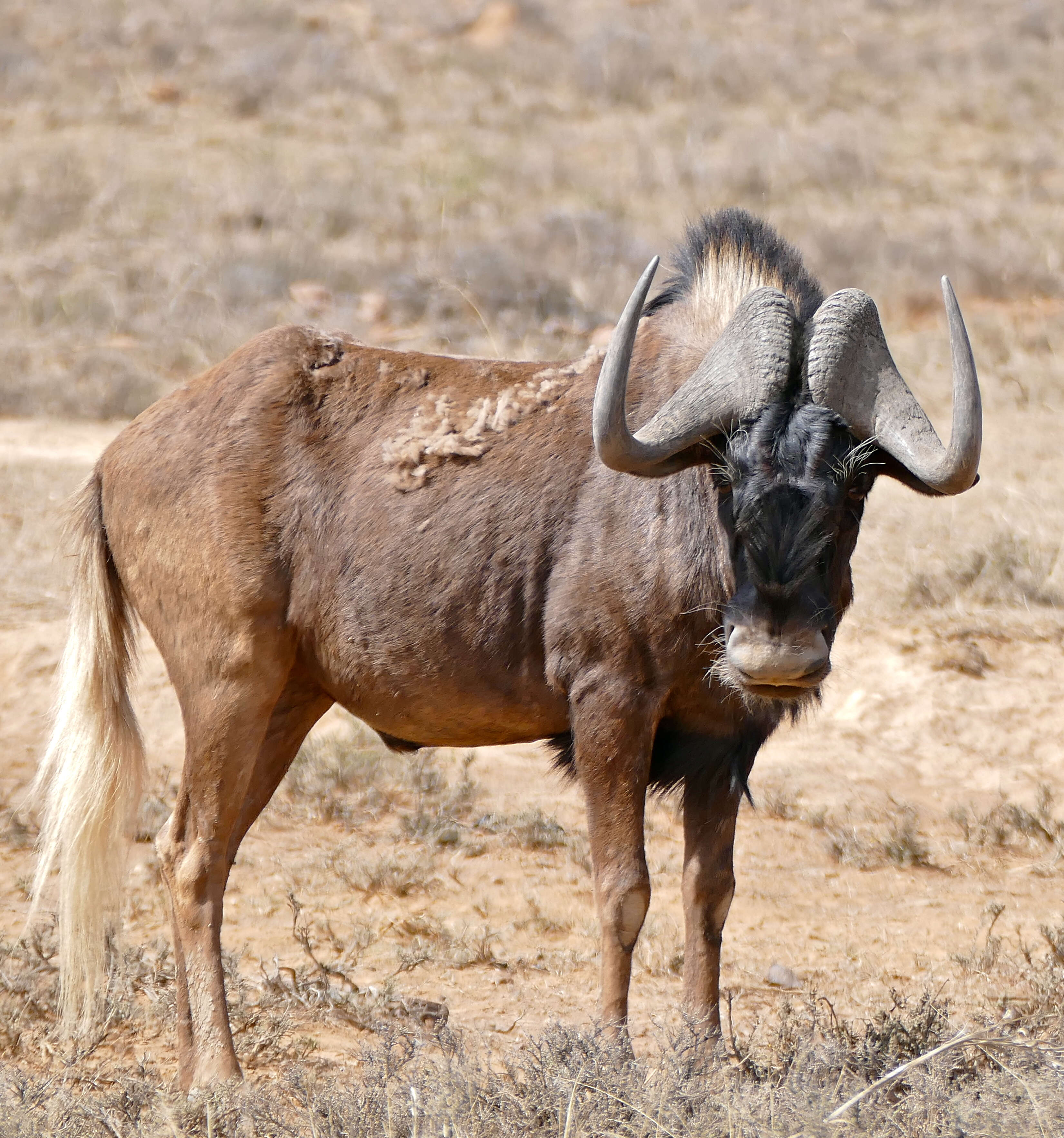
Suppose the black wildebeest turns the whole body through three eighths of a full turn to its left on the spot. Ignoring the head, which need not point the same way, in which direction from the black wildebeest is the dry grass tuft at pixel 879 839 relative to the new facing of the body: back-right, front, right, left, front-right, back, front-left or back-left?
right

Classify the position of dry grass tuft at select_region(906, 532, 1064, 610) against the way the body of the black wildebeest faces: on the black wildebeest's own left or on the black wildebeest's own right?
on the black wildebeest's own left

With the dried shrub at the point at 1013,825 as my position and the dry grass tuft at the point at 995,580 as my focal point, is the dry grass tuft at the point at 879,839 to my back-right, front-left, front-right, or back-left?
back-left

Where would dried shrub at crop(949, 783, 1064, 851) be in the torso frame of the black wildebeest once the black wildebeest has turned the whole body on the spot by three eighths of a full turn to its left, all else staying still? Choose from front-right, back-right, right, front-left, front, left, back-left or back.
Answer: right

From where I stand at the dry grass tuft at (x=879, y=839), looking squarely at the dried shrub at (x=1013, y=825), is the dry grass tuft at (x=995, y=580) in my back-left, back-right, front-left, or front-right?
front-left

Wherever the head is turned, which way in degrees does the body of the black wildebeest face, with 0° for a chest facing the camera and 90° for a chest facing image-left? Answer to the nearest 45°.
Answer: approximately 270°
